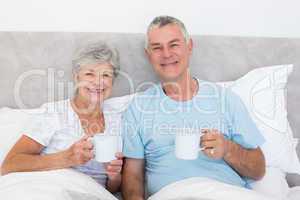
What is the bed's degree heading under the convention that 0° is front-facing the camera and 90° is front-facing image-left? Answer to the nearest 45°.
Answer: approximately 0°

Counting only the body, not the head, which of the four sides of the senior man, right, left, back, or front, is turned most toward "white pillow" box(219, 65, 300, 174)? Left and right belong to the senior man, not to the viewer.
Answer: left
